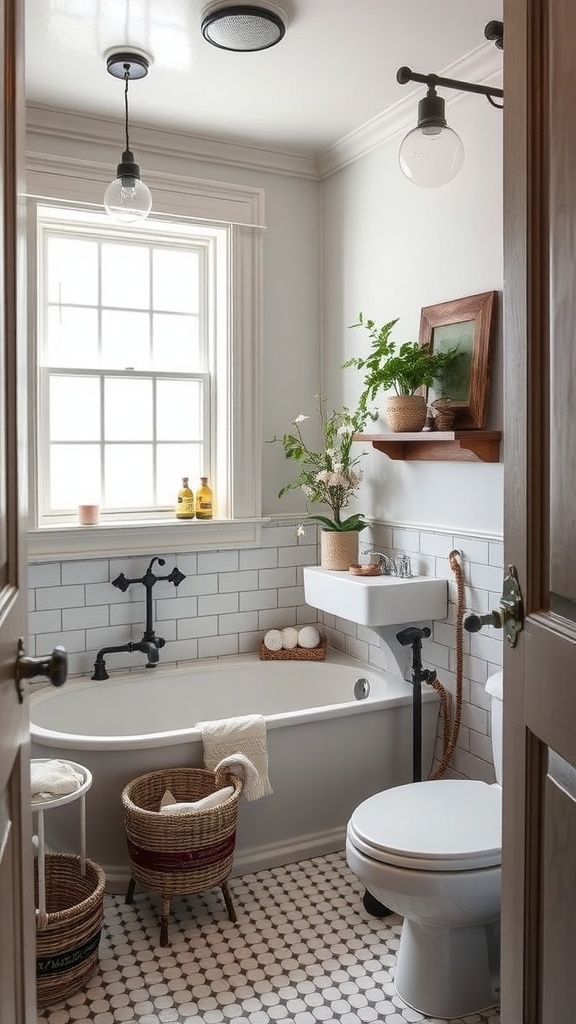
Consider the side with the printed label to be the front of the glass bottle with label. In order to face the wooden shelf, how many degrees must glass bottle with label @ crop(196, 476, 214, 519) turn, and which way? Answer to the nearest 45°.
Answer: approximately 45° to its left

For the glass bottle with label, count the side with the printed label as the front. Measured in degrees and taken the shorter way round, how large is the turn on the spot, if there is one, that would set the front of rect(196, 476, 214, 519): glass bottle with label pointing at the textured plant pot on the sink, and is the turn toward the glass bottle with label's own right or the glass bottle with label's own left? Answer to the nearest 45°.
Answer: approximately 45° to the glass bottle with label's own left

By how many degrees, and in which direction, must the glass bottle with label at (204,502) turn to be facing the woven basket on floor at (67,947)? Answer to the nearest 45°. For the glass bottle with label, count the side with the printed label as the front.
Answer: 0° — it already faces it

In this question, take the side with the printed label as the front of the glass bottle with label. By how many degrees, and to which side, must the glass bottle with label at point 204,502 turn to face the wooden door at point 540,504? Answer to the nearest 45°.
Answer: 0° — it already faces it

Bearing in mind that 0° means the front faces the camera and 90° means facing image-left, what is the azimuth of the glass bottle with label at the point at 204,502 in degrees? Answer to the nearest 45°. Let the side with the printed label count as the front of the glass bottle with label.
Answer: approximately 0°

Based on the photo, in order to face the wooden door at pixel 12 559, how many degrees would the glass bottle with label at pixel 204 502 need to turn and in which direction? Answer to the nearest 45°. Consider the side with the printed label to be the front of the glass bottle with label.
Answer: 0° — it already faces it
